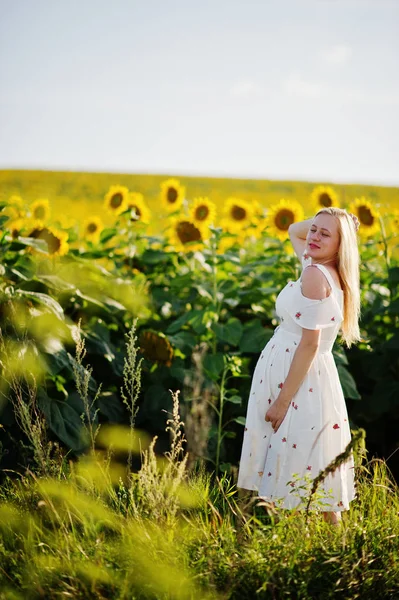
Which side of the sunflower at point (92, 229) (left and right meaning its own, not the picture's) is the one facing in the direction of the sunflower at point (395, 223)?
left

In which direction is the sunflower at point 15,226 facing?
toward the camera

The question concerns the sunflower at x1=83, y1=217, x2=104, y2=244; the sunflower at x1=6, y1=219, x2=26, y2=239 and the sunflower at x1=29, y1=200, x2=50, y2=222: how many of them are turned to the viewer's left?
0

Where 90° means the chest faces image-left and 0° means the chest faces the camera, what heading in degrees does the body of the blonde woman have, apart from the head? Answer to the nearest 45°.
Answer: approximately 90°
